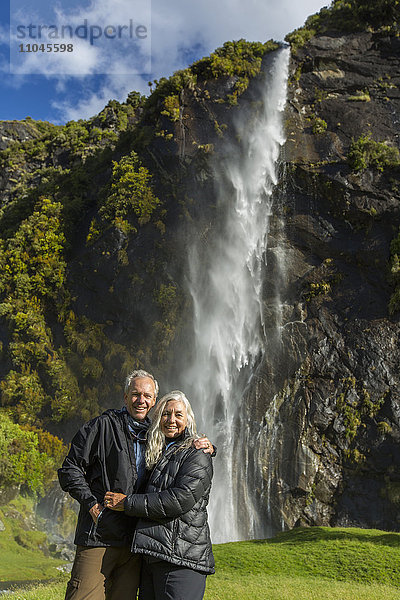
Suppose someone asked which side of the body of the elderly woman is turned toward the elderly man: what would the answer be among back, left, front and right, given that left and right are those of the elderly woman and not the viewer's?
right

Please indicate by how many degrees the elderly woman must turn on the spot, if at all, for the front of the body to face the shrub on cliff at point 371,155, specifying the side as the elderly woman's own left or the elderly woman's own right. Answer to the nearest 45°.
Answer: approximately 180°

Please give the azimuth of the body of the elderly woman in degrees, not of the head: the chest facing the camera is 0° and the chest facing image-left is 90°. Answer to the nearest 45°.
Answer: approximately 45°

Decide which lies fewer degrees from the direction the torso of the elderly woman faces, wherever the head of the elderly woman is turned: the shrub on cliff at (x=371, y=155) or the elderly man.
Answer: the elderly man

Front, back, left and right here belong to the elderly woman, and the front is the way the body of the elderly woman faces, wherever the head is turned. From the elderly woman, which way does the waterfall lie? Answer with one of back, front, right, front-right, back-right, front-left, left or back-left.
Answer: back-right

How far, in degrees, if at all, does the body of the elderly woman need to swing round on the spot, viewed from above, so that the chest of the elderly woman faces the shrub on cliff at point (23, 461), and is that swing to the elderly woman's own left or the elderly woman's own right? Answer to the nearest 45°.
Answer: approximately 135° to the elderly woman's own right

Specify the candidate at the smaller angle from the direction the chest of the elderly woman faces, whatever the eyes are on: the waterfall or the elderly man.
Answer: the elderly man
